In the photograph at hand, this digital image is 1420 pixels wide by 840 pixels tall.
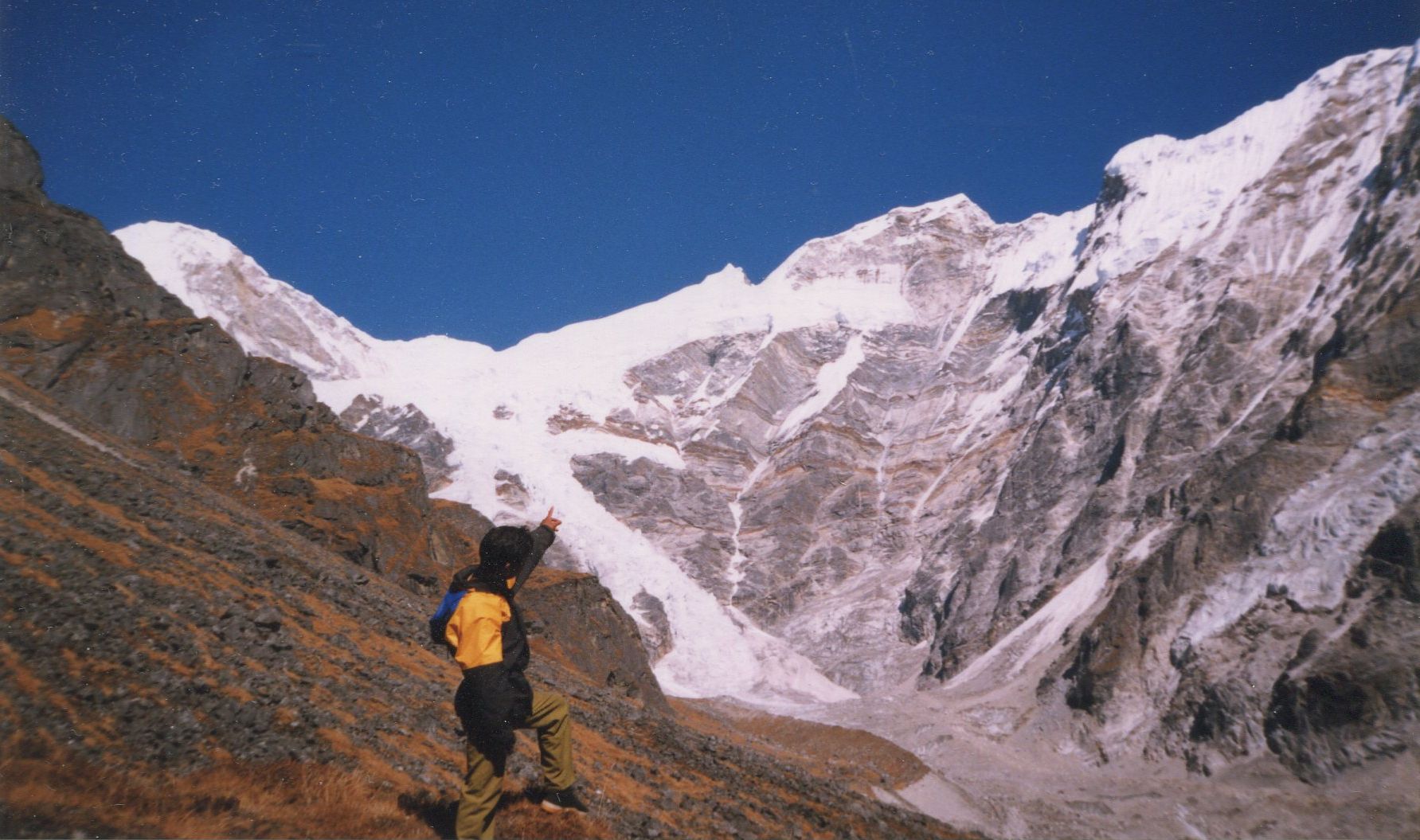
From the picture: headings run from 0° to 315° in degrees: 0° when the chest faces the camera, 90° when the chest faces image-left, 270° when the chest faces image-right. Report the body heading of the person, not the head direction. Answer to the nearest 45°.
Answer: approximately 225°

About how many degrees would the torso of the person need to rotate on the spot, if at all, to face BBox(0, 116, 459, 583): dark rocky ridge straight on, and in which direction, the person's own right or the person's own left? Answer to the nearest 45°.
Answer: approximately 90° to the person's own left
